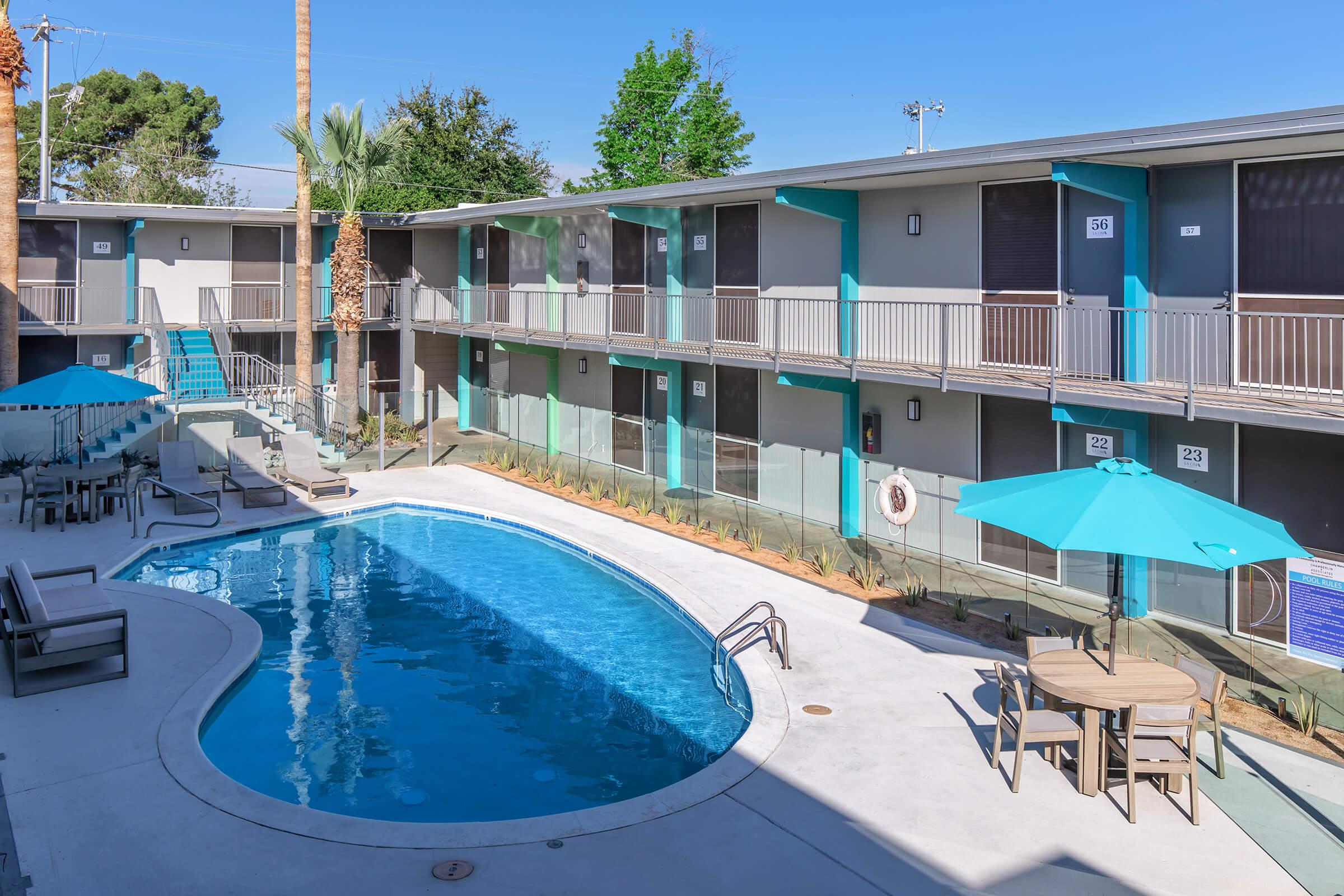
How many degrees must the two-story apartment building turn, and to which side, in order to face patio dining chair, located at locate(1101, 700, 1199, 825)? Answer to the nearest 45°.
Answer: approximately 45° to its left

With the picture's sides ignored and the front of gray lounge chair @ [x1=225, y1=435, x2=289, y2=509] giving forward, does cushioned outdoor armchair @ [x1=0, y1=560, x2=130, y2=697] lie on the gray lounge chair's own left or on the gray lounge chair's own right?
on the gray lounge chair's own right

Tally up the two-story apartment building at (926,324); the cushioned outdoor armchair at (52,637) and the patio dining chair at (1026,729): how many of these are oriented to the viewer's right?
2

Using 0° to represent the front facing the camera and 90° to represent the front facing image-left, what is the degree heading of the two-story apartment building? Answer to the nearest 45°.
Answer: approximately 45°

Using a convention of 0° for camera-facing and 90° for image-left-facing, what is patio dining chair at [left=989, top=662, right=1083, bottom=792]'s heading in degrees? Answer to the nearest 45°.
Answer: approximately 270°

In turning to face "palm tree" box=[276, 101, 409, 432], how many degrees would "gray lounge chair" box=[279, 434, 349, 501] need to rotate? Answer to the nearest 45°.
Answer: approximately 135° to its left

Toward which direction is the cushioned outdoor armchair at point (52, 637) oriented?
to the viewer's right

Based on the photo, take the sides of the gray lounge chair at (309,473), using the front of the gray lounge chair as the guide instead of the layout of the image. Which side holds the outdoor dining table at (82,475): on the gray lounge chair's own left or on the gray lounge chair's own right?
on the gray lounge chair's own right

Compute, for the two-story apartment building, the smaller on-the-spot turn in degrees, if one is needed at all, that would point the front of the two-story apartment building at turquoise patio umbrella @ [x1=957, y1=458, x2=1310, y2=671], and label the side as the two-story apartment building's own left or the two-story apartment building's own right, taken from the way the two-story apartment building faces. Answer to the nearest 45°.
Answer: approximately 45° to the two-story apartment building's own left

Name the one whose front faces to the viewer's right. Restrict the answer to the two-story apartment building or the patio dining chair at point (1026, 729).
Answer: the patio dining chair

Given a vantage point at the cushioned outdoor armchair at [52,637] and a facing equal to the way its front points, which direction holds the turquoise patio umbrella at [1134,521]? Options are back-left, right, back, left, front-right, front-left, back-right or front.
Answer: front-right

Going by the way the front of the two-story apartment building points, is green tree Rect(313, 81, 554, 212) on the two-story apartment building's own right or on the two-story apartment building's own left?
on the two-story apartment building's own right

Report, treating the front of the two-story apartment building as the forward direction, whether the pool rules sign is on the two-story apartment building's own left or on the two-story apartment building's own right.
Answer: on the two-story apartment building's own left
